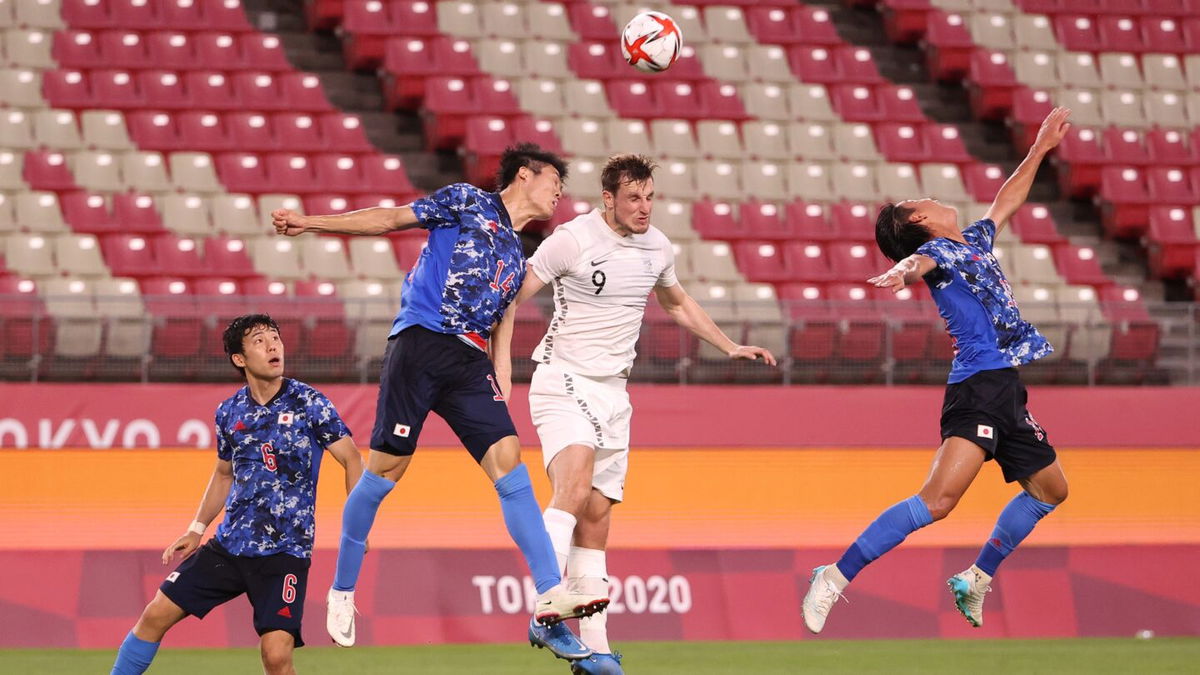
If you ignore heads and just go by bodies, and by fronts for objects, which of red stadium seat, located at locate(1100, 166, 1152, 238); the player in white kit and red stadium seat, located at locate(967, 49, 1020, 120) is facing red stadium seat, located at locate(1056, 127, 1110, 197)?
red stadium seat, located at locate(967, 49, 1020, 120)

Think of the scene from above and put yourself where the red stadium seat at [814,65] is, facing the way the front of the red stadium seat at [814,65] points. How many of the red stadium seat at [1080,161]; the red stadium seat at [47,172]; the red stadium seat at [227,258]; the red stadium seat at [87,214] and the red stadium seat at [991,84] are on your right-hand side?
3

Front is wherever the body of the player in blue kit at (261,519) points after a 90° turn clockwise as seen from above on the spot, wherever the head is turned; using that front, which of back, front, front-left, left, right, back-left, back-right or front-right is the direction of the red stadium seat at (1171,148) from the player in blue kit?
back-right

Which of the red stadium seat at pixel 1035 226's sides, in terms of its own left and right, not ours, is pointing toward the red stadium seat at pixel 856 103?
back

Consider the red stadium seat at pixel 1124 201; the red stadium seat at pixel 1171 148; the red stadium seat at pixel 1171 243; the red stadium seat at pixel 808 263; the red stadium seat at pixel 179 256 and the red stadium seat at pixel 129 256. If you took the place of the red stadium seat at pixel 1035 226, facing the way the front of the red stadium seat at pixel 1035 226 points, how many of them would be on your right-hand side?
3

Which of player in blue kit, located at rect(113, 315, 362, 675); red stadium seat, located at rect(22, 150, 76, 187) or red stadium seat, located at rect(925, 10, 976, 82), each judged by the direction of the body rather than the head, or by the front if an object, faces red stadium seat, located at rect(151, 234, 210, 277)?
red stadium seat, located at rect(22, 150, 76, 187)

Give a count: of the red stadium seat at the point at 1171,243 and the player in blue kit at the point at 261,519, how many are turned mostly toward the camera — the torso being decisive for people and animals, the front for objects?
2

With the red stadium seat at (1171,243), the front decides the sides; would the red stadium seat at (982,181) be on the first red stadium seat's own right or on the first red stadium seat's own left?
on the first red stadium seat's own right

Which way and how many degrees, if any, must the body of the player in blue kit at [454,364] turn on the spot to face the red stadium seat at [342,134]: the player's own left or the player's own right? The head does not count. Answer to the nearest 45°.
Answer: approximately 135° to the player's own left

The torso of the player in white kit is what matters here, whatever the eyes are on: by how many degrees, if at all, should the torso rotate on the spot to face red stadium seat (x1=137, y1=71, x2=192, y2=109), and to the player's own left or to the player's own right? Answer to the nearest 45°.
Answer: approximately 180°

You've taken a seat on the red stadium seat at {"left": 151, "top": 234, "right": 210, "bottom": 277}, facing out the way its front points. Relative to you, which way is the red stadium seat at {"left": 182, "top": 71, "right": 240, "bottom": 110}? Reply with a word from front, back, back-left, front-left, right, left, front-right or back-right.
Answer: back-left

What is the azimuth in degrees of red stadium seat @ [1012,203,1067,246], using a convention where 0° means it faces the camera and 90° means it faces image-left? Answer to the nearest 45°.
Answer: approximately 315°

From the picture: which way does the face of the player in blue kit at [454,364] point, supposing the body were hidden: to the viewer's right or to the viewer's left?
to the viewer's right

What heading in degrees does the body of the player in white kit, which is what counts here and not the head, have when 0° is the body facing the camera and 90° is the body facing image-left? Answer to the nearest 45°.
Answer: approximately 315°

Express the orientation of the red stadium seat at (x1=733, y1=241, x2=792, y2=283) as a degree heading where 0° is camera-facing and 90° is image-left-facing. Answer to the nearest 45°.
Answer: approximately 315°
